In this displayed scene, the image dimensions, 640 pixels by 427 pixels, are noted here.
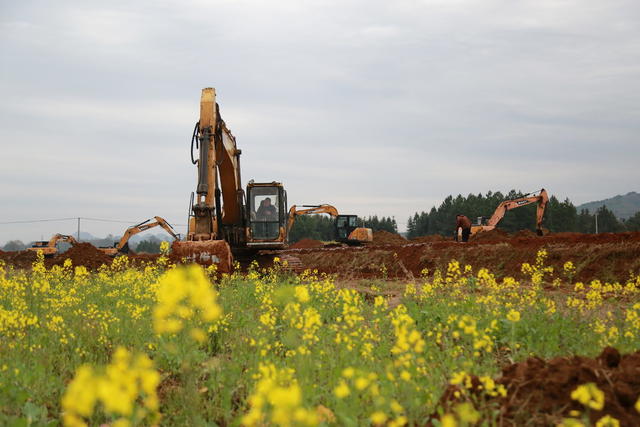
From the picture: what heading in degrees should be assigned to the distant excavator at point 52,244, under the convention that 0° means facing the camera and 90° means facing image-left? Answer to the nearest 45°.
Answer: approximately 270°

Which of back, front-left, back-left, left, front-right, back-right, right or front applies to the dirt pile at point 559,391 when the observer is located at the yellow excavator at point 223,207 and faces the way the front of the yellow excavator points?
front

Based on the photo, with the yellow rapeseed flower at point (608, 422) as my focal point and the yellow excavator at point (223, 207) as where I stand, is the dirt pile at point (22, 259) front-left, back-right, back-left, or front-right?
back-right

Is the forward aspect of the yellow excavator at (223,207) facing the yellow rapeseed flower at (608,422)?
yes

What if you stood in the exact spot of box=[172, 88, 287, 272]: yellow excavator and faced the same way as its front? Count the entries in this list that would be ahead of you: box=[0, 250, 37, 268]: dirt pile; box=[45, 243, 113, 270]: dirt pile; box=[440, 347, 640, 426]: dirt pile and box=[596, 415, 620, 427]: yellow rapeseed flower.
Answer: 2

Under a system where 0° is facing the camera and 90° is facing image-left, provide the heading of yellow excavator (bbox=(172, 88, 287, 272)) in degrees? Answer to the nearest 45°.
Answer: approximately 0°

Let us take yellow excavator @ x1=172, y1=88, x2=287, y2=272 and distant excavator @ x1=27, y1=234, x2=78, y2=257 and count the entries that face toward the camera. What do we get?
1

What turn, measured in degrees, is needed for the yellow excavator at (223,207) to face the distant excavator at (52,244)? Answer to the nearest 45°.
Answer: approximately 135° to its right

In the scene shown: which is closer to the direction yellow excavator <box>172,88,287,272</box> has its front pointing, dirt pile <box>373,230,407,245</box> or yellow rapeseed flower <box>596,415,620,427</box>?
the yellow rapeseed flower

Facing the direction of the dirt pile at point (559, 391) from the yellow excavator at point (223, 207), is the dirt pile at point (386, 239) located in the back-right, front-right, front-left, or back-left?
back-left

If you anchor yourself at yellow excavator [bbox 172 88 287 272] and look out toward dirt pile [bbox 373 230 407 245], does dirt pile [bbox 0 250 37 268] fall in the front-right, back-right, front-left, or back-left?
front-left

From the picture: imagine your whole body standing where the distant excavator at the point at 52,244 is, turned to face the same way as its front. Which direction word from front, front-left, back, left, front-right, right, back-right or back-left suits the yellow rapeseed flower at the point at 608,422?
right

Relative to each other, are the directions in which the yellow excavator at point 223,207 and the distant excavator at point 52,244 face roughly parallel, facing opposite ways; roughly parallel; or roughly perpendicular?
roughly perpendicular
